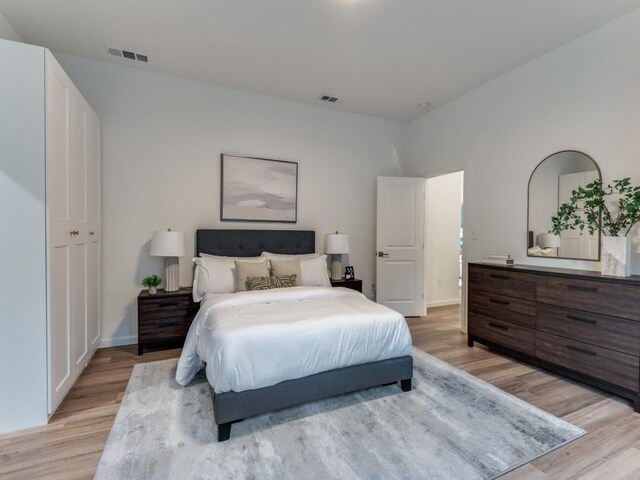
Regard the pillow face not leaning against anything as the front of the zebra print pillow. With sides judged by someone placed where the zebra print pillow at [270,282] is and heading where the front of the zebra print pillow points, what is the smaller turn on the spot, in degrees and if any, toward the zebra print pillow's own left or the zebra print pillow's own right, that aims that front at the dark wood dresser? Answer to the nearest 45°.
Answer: approximately 90° to the zebra print pillow's own left

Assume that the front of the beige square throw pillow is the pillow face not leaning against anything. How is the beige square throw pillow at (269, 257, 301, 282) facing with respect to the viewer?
toward the camera

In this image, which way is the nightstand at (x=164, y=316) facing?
toward the camera

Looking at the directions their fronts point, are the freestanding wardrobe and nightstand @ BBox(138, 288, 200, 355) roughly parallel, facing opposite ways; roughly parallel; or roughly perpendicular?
roughly perpendicular

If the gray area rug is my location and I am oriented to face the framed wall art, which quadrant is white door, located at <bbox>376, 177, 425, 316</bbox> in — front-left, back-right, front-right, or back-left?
front-right

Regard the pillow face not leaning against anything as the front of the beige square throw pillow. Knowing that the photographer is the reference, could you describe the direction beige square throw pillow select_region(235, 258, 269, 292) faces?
facing the viewer

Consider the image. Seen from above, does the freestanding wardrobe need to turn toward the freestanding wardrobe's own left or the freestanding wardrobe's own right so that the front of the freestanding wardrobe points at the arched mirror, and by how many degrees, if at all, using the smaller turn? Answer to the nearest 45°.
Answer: approximately 45° to the freestanding wardrobe's own right

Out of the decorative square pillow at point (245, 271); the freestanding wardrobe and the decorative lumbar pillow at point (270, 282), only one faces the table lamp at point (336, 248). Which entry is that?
the freestanding wardrobe

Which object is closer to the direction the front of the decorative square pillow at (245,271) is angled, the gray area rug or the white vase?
the gray area rug

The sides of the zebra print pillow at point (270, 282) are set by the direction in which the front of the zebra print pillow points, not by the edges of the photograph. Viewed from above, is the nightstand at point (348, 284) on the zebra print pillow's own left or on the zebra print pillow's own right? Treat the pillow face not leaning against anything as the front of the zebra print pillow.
on the zebra print pillow's own left

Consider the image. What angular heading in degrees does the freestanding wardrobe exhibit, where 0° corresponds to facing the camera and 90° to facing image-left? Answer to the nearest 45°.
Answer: approximately 270°

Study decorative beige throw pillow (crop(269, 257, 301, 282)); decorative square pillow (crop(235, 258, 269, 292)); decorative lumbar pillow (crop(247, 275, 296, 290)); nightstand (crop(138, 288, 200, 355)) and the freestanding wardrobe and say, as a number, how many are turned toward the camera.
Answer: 4

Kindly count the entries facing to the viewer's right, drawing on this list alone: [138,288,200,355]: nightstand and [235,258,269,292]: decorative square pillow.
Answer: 0
